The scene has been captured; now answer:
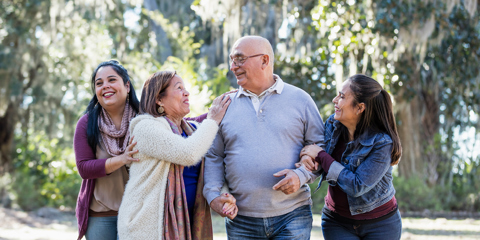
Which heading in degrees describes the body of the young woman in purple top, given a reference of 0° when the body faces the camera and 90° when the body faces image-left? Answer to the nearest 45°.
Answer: approximately 315°

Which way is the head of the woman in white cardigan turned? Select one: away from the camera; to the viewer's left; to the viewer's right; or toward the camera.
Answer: to the viewer's right

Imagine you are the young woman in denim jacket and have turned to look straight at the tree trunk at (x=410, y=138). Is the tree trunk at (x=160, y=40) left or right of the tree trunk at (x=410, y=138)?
left

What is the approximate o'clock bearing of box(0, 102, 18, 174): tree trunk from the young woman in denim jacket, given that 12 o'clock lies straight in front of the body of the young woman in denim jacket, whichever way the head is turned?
The tree trunk is roughly at 3 o'clock from the young woman in denim jacket.

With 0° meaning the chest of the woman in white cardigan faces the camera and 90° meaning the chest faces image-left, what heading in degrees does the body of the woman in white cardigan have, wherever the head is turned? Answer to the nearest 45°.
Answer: approximately 315°

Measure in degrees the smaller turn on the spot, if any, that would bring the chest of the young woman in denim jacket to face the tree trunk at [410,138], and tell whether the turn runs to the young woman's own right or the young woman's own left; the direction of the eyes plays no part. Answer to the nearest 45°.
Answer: approximately 135° to the young woman's own right
